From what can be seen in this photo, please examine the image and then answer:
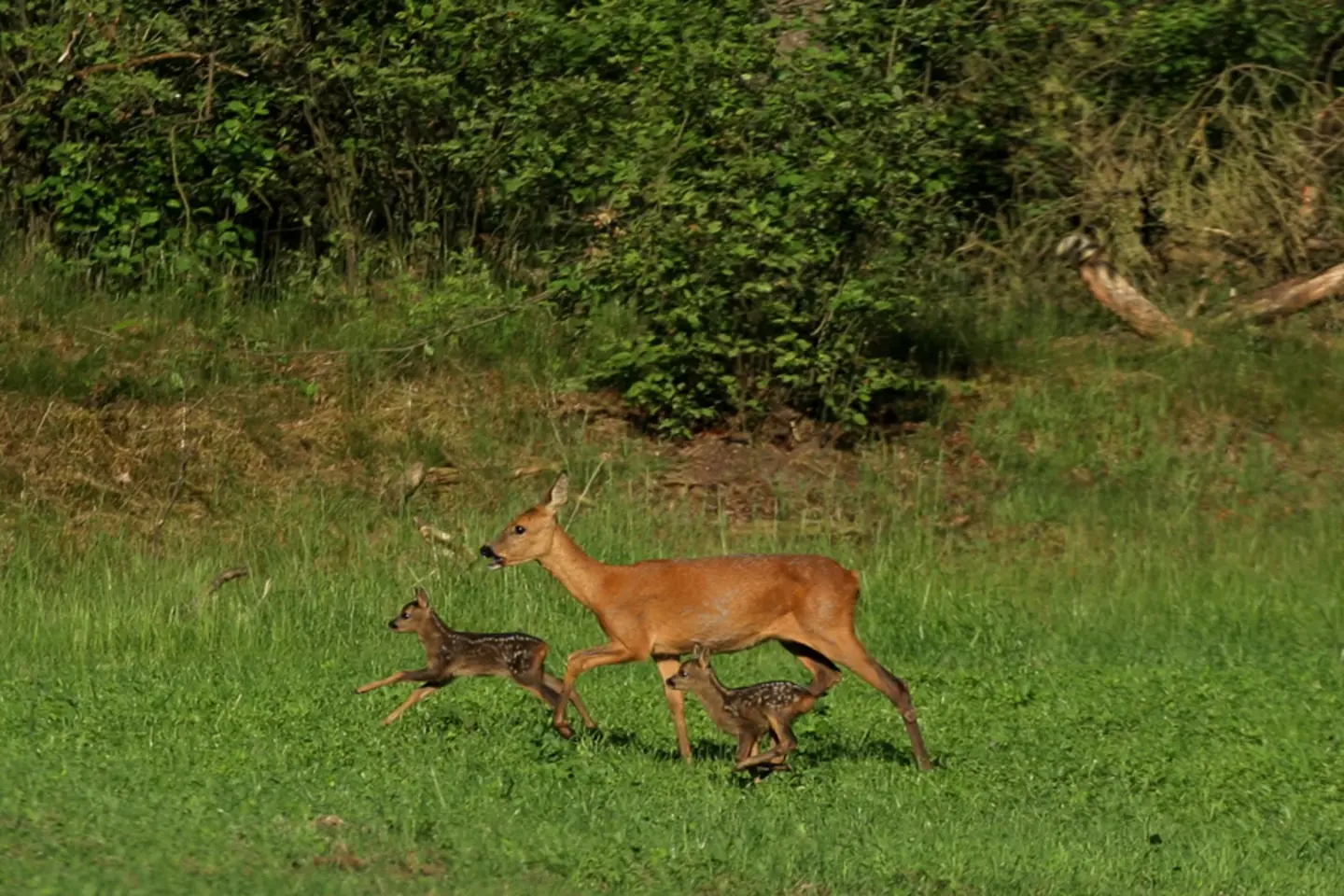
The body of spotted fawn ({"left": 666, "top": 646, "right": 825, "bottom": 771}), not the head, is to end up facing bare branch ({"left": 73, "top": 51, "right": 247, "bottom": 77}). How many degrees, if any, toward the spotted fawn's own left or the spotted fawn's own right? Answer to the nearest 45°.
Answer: approximately 45° to the spotted fawn's own right

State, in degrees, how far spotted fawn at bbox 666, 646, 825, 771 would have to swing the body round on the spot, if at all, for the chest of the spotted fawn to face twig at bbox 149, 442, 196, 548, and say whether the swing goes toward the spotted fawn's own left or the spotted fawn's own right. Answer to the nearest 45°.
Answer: approximately 45° to the spotted fawn's own right

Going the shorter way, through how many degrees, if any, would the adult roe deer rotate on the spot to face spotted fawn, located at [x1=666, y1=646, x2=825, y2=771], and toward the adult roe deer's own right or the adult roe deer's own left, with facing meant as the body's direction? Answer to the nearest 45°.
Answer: approximately 90° to the adult roe deer's own left

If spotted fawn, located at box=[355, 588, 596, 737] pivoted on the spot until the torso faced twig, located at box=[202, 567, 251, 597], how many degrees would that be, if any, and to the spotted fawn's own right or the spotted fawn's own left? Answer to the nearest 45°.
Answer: approximately 45° to the spotted fawn's own right

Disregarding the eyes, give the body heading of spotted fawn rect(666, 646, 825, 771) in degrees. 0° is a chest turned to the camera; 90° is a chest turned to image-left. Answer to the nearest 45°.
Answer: approximately 90°

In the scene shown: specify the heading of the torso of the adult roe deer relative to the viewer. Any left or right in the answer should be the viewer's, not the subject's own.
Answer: facing to the left of the viewer

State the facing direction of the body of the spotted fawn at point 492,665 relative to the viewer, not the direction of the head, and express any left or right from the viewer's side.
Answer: facing to the left of the viewer

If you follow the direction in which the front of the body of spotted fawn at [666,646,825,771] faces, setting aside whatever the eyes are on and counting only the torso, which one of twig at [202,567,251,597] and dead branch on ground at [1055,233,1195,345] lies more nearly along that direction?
the twig

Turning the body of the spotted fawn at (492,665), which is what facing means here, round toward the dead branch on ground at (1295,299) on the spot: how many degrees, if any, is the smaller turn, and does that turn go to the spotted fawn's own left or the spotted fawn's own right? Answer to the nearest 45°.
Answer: approximately 135° to the spotted fawn's own right

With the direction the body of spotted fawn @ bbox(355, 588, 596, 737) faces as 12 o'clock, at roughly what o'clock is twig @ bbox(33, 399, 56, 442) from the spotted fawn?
The twig is roughly at 2 o'clock from the spotted fawn.

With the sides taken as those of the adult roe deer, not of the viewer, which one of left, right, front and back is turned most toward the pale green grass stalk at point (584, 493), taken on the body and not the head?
right

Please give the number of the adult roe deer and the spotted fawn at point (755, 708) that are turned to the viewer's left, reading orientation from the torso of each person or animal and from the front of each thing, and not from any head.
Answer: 2

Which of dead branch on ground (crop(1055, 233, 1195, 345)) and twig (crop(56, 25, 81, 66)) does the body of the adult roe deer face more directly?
the twig
